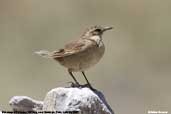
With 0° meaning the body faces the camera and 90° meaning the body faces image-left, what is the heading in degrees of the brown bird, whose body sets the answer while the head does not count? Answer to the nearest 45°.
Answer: approximately 270°
